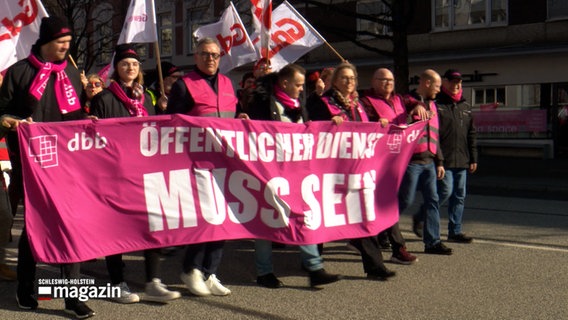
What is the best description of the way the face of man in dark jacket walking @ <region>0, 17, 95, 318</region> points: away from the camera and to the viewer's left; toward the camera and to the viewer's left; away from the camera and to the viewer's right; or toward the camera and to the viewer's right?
toward the camera and to the viewer's right

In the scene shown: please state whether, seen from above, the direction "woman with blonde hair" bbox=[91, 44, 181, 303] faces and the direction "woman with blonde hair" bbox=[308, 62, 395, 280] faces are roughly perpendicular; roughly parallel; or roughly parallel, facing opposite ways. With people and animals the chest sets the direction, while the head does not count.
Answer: roughly parallel

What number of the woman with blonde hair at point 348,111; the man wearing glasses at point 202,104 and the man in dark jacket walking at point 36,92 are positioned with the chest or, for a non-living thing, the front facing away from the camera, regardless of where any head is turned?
0

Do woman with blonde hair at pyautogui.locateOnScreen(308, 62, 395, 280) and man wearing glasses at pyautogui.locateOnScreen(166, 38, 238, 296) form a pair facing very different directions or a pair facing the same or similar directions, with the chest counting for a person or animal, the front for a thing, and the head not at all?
same or similar directions

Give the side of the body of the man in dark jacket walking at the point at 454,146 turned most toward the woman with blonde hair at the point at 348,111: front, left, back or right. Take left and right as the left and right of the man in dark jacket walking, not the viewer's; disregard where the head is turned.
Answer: right

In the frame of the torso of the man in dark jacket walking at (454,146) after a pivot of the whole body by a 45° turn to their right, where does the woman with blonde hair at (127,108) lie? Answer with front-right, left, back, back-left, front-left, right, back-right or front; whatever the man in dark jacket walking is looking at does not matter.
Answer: front-right

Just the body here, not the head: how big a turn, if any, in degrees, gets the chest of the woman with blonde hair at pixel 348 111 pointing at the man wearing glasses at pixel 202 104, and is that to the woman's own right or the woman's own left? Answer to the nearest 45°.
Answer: approximately 90° to the woman's own right

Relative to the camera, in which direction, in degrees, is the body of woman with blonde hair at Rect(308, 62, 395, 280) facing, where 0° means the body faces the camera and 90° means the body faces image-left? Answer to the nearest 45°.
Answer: approximately 315°

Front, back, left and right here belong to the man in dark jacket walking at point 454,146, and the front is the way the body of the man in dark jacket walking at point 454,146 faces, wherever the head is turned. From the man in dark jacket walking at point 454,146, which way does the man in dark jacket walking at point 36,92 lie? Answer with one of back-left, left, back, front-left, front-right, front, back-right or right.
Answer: right

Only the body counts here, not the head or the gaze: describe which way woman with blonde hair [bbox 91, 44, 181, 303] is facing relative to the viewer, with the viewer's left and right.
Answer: facing the viewer and to the right of the viewer

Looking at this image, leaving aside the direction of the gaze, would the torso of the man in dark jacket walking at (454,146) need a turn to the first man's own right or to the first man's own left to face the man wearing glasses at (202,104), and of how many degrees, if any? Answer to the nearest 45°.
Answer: approximately 90° to the first man's own right

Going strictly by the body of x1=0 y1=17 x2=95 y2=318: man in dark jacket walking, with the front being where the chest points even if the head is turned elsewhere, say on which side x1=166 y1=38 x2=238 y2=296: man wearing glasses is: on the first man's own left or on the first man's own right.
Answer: on the first man's own left

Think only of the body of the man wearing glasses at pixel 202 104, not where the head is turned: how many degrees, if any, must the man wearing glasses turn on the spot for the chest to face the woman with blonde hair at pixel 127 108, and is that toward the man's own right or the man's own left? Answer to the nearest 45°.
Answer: approximately 135° to the man's own right
